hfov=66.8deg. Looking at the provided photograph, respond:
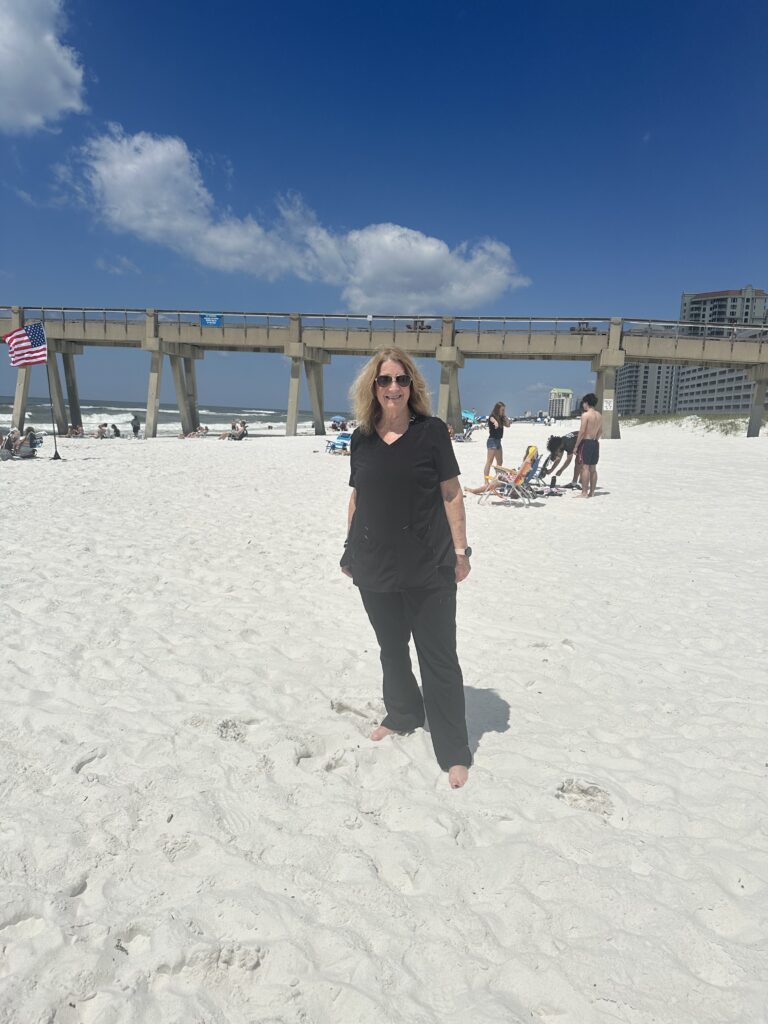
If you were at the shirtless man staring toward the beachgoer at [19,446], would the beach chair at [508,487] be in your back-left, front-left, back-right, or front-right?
front-left

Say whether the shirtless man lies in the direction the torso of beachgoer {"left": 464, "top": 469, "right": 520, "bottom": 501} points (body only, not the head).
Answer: no

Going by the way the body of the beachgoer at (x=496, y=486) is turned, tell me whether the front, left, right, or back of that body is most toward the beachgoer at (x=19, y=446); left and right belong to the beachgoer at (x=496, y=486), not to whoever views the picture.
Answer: front

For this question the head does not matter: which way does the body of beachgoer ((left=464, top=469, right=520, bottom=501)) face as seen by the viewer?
to the viewer's left

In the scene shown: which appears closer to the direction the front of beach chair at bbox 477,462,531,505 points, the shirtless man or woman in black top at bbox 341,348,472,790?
the woman in black top

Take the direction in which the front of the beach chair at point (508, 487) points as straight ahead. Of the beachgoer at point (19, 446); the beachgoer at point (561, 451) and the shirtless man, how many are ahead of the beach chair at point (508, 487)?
1

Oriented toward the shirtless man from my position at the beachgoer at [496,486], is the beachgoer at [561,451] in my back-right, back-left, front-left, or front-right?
front-left

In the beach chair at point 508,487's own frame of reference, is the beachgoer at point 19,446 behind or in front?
in front

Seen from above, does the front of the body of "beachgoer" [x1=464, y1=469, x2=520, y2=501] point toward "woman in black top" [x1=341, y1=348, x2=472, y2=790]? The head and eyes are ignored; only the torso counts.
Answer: no

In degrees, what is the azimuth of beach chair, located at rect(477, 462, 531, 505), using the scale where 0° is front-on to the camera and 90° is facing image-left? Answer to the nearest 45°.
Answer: approximately 90°

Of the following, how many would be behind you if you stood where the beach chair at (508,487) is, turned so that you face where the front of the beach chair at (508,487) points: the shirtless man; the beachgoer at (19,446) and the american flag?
1

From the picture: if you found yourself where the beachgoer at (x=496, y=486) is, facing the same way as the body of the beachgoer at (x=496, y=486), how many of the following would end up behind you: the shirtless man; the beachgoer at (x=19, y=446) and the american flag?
1

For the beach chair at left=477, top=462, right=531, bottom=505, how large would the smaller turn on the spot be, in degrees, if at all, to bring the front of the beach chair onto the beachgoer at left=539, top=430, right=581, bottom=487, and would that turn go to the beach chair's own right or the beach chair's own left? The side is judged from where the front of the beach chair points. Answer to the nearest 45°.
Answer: approximately 135° to the beach chair's own right

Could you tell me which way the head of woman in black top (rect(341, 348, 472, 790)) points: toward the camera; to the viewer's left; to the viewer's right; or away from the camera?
toward the camera
